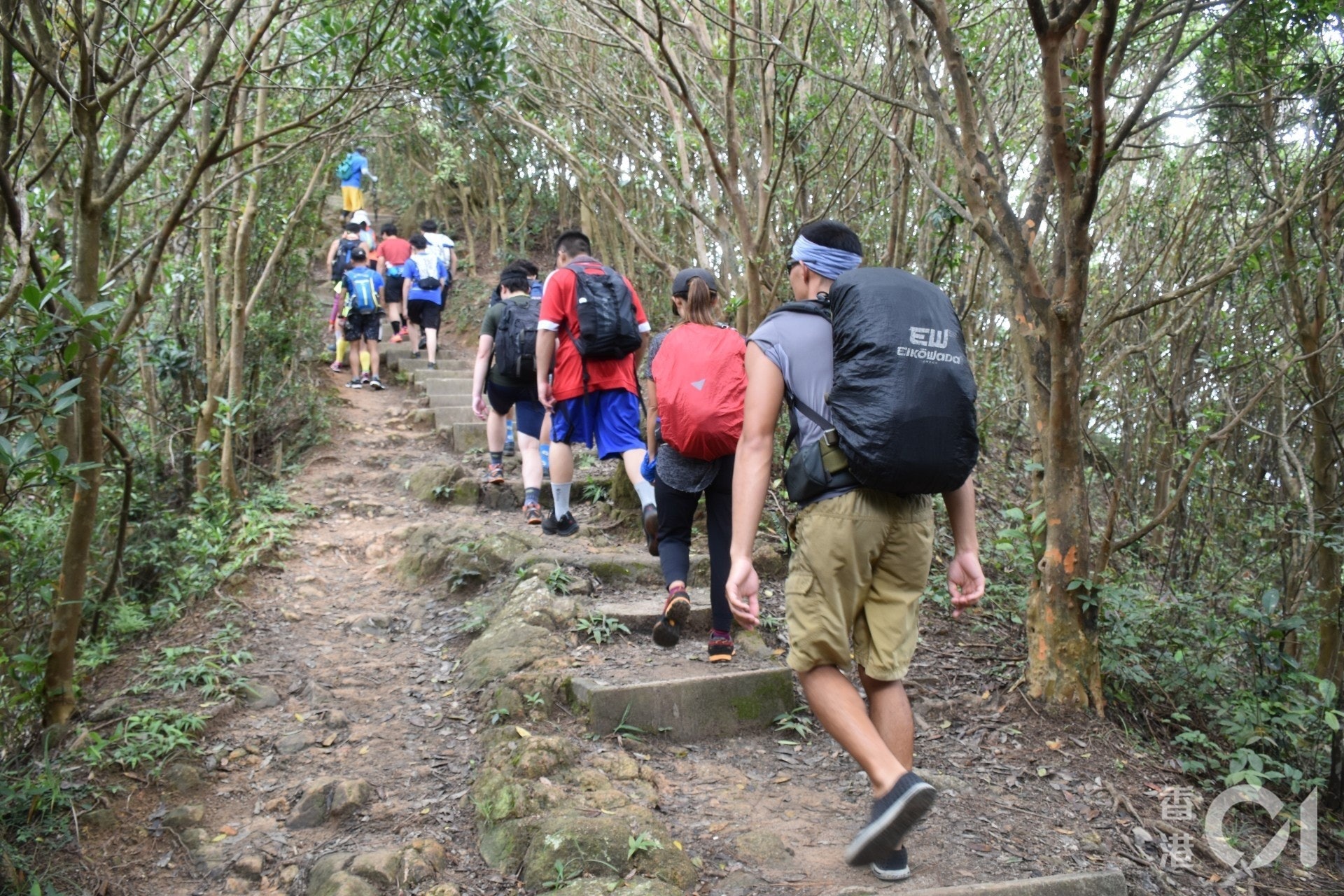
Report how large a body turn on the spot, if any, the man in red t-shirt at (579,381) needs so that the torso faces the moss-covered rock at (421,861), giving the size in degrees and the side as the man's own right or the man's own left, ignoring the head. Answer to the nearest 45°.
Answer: approximately 135° to the man's own left

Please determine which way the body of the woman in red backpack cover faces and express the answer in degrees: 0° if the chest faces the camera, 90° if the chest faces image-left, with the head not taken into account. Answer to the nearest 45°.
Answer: approximately 180°

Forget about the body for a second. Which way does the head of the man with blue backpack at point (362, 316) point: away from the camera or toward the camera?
away from the camera

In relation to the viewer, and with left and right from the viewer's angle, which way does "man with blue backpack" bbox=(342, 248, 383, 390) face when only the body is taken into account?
facing away from the viewer

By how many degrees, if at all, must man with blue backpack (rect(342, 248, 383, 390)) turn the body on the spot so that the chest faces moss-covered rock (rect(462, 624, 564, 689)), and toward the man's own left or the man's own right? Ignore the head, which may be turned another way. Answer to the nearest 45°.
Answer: approximately 180°

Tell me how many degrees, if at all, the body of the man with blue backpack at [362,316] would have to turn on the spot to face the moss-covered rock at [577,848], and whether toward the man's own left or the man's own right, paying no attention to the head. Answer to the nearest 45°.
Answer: approximately 180°

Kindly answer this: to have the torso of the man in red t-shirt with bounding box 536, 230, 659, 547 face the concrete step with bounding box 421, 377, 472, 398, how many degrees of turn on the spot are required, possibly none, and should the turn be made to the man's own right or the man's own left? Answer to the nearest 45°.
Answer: approximately 45° to the man's own right

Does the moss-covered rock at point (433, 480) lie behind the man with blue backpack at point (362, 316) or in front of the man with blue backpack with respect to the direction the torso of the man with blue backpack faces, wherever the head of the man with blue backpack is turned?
behind

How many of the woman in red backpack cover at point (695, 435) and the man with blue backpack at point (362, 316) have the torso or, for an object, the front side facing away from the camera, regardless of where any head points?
2

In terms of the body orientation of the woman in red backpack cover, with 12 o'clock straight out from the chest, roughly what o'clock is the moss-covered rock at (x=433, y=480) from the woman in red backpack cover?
The moss-covered rock is roughly at 11 o'clock from the woman in red backpack cover.

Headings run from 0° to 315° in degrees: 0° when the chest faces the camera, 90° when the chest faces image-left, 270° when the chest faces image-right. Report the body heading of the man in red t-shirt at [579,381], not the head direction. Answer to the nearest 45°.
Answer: approximately 135°

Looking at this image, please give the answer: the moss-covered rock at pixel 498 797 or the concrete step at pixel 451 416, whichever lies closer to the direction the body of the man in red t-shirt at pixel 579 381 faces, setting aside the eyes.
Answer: the concrete step

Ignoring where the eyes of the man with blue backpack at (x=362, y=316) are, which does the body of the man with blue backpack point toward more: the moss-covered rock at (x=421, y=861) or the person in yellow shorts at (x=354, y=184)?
the person in yellow shorts

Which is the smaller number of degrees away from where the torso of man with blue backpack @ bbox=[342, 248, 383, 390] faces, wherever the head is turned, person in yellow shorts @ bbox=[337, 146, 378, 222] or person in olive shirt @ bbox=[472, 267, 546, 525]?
the person in yellow shorts
